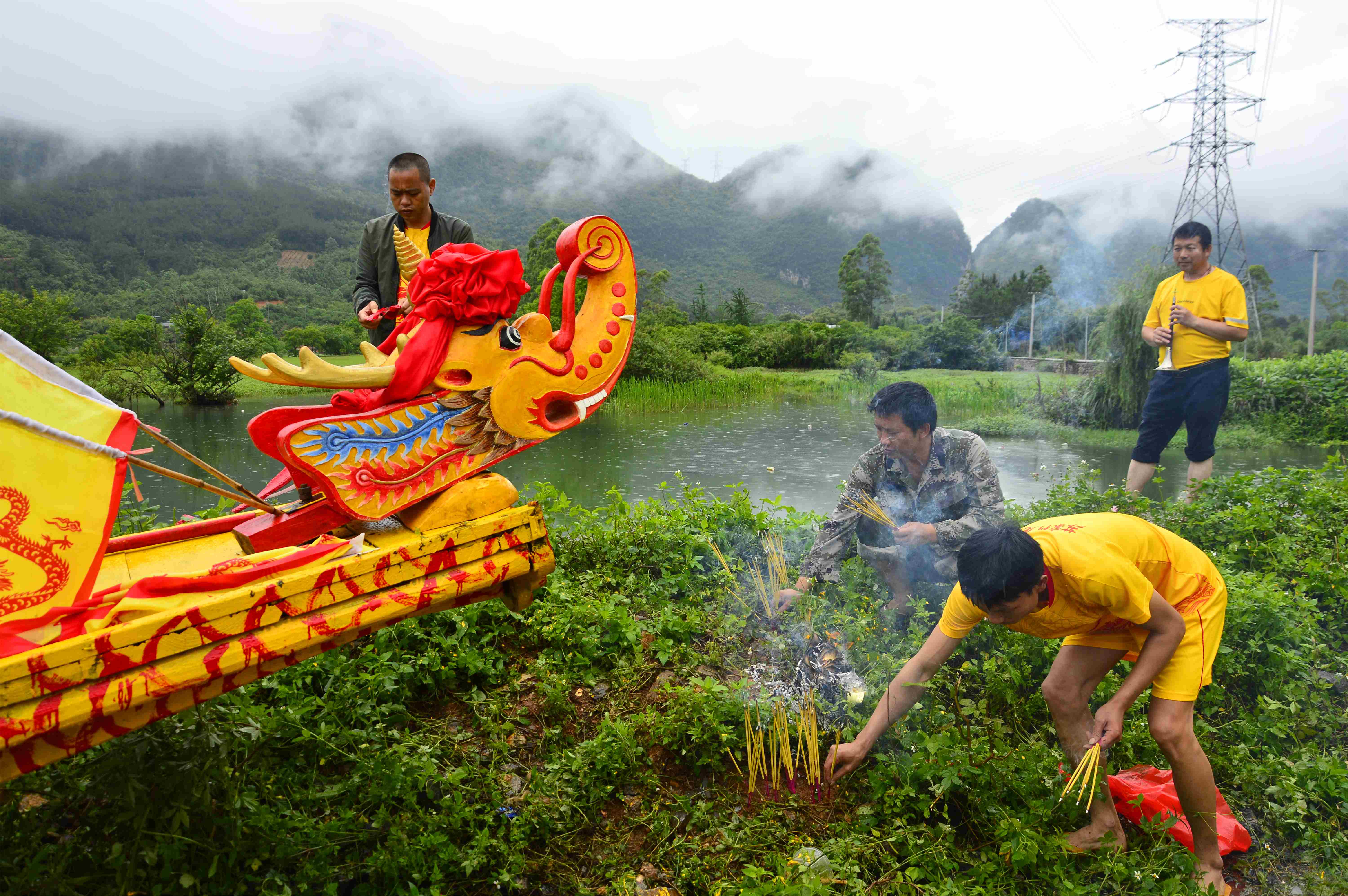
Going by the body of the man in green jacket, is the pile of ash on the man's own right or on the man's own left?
on the man's own left

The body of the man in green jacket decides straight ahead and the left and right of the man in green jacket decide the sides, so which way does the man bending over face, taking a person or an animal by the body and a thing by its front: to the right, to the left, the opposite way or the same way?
to the right

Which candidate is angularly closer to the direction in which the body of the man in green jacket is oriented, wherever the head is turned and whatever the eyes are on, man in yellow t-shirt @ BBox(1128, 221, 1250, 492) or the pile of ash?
the pile of ash

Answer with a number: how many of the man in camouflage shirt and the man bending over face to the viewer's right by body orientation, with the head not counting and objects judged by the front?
0

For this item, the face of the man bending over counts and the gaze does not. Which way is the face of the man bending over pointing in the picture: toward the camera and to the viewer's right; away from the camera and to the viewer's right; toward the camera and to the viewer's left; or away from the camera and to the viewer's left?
toward the camera and to the viewer's left

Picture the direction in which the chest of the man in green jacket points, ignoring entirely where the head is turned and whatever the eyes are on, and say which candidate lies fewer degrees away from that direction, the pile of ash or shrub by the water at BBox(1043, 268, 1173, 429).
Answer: the pile of ash

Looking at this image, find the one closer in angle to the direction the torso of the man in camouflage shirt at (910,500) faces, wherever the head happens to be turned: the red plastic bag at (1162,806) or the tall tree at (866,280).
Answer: the red plastic bag

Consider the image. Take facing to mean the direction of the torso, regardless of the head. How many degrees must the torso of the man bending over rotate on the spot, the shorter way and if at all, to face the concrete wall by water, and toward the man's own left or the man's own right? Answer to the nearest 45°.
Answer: approximately 135° to the man's own right

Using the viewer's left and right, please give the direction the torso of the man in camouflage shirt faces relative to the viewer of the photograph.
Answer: facing the viewer and to the left of the viewer
